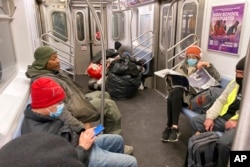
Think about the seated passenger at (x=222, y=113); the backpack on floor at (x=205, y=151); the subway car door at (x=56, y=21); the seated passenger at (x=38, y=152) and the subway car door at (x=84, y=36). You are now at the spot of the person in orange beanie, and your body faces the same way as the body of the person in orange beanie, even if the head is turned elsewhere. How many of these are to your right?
2

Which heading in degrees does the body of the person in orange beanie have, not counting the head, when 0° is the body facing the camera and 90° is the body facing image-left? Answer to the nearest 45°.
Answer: approximately 45°

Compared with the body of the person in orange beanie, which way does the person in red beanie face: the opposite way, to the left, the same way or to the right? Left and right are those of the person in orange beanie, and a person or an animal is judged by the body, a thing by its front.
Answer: the opposite way

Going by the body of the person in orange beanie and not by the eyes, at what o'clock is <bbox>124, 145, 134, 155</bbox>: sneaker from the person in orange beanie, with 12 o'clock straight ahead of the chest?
The sneaker is roughly at 12 o'clock from the person in orange beanie.

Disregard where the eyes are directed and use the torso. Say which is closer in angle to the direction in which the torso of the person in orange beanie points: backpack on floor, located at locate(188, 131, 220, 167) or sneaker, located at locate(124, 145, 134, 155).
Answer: the sneaker

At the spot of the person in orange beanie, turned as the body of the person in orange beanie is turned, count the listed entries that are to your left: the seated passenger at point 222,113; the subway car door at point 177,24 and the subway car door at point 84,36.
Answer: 1

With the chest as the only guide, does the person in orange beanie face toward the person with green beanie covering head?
yes

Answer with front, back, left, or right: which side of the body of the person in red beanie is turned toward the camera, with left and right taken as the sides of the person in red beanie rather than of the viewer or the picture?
right

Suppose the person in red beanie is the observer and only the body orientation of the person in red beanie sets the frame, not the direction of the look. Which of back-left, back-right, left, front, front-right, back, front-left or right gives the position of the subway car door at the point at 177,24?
front-left

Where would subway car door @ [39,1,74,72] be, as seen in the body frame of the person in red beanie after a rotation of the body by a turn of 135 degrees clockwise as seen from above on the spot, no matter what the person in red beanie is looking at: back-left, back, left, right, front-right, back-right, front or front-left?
back-right

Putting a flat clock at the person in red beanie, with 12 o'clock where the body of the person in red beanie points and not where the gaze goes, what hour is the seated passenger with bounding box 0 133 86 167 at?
The seated passenger is roughly at 3 o'clock from the person in red beanie.

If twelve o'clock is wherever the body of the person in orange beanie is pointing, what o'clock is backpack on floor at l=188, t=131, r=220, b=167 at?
The backpack on floor is roughly at 10 o'clock from the person in orange beanie.

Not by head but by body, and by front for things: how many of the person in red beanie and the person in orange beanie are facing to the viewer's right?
1

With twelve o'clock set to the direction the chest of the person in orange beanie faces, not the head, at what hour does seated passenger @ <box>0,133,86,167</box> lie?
The seated passenger is roughly at 11 o'clock from the person in orange beanie.
